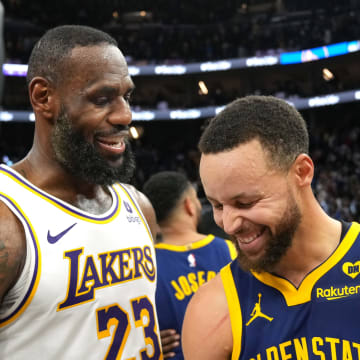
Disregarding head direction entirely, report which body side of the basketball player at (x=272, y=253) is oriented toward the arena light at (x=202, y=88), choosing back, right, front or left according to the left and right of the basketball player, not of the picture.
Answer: back

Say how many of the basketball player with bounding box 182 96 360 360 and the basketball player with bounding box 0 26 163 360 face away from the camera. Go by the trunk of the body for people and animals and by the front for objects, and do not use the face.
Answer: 0

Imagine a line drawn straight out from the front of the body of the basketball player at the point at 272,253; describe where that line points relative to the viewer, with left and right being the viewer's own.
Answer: facing the viewer

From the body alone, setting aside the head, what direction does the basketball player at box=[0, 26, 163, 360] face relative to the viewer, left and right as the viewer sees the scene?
facing the viewer and to the right of the viewer

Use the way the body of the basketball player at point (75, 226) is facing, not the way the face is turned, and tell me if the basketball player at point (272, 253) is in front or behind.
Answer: in front

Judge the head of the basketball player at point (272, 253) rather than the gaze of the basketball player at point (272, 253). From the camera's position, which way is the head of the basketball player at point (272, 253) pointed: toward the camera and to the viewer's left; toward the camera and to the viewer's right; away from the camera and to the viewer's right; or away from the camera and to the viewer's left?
toward the camera and to the viewer's left

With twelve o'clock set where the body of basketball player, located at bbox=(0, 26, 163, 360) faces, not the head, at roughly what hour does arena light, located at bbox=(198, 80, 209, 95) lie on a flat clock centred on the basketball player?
The arena light is roughly at 8 o'clock from the basketball player.

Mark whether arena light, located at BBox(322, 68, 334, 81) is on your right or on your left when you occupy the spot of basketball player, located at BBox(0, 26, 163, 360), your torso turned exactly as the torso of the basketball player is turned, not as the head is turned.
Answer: on your left

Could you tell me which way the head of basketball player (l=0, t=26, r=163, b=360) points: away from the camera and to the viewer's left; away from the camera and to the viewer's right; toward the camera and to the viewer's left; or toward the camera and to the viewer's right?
toward the camera and to the viewer's right
